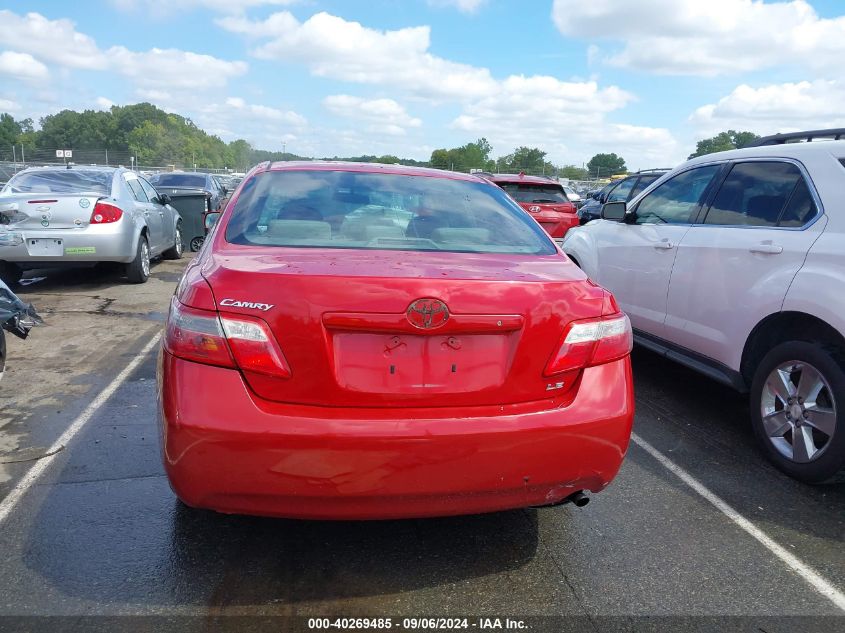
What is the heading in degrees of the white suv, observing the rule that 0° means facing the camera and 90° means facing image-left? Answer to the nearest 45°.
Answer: approximately 135°

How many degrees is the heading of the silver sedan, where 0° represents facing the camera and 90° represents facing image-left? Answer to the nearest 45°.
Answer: approximately 225°

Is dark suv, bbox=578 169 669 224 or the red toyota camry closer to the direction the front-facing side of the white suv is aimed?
the dark suv

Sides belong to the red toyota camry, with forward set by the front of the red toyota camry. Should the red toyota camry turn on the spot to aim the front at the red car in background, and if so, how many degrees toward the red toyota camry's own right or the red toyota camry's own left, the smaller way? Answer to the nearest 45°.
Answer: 0° — it already faces it

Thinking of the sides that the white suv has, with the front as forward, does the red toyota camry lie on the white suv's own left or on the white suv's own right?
on the white suv's own left

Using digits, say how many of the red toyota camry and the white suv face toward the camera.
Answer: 0

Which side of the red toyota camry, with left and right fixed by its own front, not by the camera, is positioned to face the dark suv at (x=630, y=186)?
front

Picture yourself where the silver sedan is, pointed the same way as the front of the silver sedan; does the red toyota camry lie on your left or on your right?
on your right

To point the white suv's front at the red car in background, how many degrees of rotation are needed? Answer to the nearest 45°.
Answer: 0° — it already faces it

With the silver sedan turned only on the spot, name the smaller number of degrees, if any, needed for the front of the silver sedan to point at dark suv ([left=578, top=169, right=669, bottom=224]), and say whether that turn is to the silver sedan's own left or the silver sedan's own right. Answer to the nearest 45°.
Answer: approximately 45° to the silver sedan's own right

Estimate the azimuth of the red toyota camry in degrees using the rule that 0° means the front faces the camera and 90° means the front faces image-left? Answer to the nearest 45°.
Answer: approximately 180°

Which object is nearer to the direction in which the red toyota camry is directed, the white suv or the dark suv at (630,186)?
the dark suv

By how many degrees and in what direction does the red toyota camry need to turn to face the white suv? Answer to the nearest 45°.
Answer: approximately 45° to its right

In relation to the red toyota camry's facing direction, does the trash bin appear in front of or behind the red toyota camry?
in front
